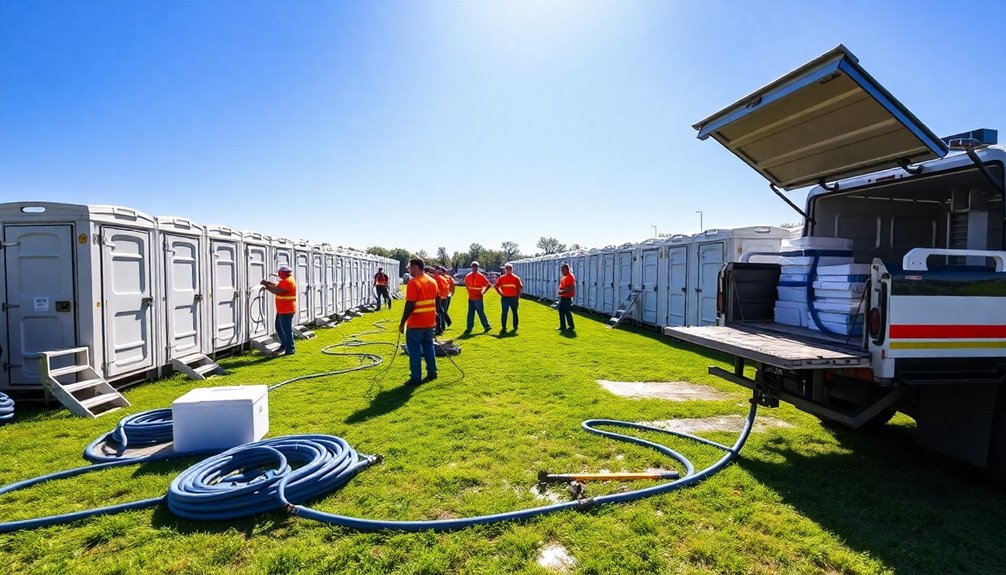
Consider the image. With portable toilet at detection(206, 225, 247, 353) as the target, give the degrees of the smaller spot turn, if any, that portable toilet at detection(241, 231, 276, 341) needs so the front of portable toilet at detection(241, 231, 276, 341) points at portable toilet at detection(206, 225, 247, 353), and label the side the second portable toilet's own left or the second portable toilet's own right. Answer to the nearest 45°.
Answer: approximately 90° to the second portable toilet's own right

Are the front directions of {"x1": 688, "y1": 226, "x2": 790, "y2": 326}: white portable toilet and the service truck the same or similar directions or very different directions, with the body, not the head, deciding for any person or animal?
very different directions

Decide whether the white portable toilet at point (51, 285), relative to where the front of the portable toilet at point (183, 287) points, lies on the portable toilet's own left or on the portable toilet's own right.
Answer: on the portable toilet's own right

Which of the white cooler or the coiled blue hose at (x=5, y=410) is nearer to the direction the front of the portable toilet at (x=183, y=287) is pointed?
the white cooler

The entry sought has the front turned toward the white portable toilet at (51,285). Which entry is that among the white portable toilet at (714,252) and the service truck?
the white portable toilet at (714,252)

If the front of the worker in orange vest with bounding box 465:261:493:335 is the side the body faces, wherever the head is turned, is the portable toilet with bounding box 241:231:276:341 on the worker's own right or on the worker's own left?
on the worker's own right

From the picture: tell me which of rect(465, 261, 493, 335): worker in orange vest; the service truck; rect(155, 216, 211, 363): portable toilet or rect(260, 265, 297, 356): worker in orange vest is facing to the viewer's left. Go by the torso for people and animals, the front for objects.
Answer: rect(260, 265, 297, 356): worker in orange vest

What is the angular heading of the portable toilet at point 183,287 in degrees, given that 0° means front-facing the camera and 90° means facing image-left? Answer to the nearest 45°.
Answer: approximately 315°

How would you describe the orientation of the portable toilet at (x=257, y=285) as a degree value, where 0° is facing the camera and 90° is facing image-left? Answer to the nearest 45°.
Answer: approximately 315°

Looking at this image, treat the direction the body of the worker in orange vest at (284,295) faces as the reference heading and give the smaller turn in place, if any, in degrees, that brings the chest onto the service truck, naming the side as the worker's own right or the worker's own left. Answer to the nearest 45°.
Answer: approximately 135° to the worker's own left

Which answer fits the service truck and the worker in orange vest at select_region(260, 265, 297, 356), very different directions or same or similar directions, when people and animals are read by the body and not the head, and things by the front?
very different directions

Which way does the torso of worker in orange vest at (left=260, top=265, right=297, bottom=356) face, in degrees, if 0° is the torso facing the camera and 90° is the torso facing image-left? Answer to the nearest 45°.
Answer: approximately 90°

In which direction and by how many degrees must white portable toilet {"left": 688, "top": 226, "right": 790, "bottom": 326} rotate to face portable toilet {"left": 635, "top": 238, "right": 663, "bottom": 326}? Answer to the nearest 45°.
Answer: approximately 90° to its right
